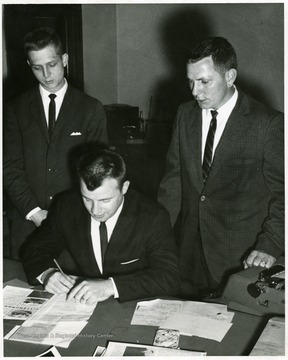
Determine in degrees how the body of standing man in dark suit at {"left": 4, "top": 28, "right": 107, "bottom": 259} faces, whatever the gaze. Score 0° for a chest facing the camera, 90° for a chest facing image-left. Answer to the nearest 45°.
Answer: approximately 0°

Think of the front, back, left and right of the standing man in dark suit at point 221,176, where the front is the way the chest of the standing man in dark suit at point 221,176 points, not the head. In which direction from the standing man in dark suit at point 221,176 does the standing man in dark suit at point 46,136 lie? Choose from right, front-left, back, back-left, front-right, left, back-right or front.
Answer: front-right

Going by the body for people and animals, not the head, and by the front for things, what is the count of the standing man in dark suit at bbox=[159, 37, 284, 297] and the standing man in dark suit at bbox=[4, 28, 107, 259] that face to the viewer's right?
0

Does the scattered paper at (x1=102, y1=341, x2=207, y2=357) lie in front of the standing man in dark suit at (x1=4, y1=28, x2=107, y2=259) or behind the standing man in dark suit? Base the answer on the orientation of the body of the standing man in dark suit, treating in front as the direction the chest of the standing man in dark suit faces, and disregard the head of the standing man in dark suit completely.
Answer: in front

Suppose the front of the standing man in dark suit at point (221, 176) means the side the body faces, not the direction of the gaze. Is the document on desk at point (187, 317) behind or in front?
in front

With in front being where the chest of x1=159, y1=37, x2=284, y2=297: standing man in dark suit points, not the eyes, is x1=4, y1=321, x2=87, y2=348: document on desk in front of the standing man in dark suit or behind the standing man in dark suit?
in front

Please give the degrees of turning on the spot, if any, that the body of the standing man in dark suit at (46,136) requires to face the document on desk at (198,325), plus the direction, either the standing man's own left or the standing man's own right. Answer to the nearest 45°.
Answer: approximately 45° to the standing man's own left

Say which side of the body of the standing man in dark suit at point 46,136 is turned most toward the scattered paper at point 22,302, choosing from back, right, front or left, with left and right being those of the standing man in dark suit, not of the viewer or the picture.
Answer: front

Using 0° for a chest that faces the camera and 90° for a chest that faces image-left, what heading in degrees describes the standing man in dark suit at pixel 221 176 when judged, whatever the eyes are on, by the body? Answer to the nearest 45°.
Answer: approximately 45°

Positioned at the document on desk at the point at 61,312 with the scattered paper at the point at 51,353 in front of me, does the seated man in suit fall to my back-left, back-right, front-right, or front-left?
back-left
